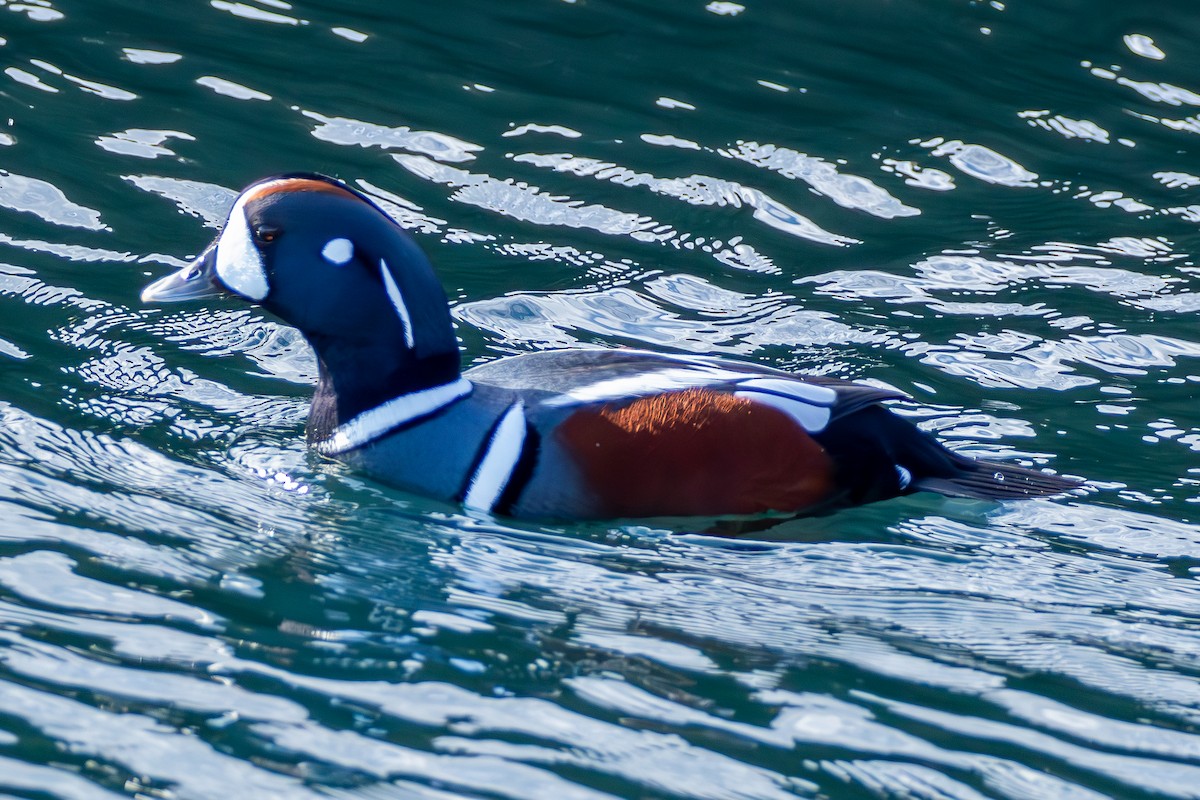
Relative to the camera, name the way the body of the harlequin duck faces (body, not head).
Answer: to the viewer's left
